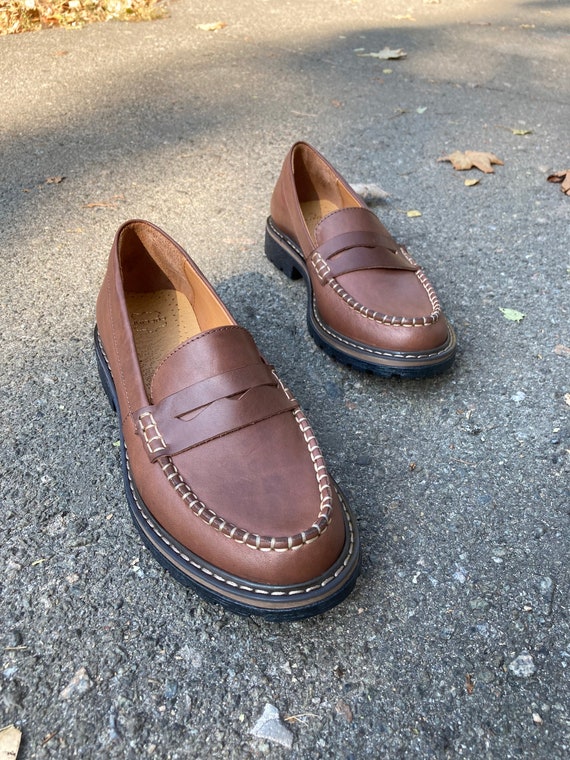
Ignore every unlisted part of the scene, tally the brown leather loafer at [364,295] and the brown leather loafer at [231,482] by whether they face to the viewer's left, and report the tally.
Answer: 0

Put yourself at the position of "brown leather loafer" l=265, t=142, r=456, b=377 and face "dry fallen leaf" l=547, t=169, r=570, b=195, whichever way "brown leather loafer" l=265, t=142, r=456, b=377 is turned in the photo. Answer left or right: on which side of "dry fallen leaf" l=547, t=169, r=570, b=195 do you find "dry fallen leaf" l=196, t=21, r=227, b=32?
left

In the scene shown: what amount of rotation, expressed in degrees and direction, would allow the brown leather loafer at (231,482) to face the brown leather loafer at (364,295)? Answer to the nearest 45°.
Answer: approximately 90° to its left

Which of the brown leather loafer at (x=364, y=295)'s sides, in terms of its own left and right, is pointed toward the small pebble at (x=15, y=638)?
right

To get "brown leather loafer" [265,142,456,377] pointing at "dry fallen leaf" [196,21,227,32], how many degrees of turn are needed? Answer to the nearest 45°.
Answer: approximately 135° to its left

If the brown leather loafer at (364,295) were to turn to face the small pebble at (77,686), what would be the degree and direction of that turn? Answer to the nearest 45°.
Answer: approximately 90° to its right

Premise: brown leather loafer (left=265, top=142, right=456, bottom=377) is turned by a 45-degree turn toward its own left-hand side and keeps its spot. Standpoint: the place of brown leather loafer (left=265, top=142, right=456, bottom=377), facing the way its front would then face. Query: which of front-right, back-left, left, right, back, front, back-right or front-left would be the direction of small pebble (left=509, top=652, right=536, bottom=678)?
right

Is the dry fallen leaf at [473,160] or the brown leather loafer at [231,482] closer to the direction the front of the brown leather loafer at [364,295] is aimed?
the brown leather loafer

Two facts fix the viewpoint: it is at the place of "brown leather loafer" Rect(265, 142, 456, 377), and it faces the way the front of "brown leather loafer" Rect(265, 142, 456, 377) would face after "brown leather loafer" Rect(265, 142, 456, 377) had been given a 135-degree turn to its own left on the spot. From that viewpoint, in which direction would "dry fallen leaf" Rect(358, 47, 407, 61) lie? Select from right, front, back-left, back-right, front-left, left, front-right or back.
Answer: front

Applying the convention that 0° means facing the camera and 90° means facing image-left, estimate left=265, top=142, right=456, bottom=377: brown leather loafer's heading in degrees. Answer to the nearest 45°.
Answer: approximately 315°

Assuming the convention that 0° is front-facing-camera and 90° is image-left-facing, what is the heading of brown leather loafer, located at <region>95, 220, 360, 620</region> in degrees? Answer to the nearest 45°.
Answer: approximately 315°
